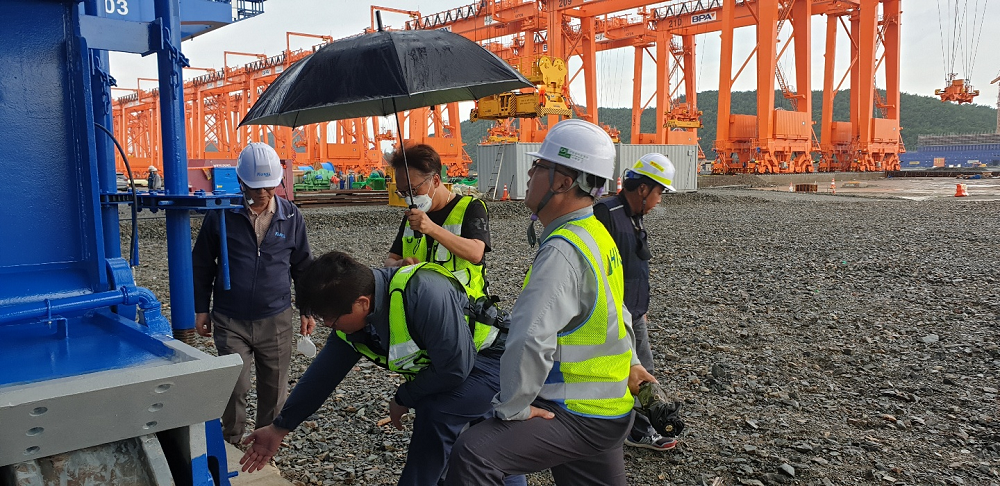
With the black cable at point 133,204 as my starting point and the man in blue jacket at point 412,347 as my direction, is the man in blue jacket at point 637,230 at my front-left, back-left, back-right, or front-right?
front-left

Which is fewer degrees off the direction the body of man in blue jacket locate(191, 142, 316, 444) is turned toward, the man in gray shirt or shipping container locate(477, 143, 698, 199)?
the man in gray shirt

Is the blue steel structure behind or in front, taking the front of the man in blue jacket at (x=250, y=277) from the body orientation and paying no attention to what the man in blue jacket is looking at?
in front

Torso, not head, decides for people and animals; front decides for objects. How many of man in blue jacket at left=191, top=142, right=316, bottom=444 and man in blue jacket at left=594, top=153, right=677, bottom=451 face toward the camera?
1

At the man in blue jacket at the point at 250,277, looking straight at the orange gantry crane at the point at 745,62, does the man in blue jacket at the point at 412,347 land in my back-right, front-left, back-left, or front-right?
back-right

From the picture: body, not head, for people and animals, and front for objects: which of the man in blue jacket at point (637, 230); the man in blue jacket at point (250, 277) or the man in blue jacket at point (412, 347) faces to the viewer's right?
the man in blue jacket at point (637, 230)

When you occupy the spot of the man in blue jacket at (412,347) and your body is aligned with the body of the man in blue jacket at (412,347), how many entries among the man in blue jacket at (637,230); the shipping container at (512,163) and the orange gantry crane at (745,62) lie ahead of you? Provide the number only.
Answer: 0

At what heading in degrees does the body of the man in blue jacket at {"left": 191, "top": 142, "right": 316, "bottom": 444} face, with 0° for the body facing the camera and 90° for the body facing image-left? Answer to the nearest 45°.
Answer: approximately 0°

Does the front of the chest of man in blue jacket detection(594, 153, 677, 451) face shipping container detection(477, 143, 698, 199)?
no

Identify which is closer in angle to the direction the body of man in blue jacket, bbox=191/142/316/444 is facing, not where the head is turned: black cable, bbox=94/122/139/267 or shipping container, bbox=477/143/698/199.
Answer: the black cable

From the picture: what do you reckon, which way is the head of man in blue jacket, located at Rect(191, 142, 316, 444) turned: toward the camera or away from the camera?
toward the camera

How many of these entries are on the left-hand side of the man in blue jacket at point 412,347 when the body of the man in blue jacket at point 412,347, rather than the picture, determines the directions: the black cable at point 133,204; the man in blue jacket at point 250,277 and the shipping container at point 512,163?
0

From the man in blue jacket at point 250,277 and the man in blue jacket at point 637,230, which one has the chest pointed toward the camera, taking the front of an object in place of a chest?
the man in blue jacket at point 250,277

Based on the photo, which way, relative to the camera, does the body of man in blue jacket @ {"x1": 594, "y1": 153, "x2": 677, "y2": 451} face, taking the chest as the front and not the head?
to the viewer's right

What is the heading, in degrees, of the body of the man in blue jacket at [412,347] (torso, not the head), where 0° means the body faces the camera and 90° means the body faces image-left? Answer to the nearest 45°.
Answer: approximately 45°

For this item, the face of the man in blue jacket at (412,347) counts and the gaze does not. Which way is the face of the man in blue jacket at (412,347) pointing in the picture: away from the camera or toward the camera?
toward the camera

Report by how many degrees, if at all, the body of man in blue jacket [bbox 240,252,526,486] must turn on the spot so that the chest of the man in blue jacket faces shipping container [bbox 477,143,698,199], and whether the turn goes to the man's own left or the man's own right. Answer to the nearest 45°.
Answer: approximately 135° to the man's own right

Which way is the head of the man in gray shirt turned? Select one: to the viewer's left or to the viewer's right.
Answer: to the viewer's left
